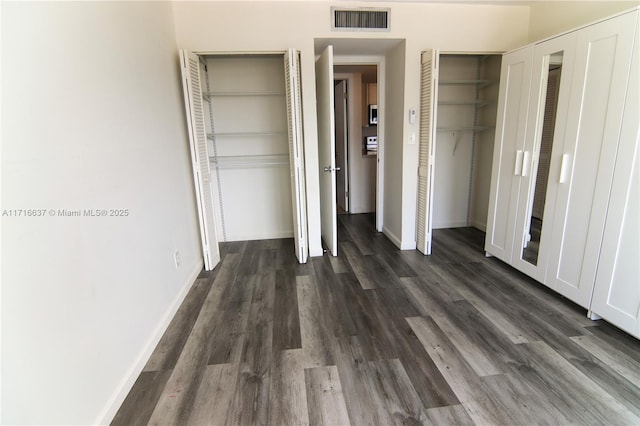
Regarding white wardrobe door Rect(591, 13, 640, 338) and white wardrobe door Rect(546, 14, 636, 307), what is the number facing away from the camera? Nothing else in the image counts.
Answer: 0

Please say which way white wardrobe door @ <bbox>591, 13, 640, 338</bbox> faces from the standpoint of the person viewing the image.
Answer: facing the viewer and to the left of the viewer

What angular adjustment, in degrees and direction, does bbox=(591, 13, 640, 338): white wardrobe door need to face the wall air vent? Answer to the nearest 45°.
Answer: approximately 45° to its right

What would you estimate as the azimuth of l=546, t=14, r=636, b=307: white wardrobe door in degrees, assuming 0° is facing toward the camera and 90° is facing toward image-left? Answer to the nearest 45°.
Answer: approximately 45°

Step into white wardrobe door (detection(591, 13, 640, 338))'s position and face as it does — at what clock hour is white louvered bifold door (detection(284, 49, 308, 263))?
The white louvered bifold door is roughly at 1 o'clock from the white wardrobe door.

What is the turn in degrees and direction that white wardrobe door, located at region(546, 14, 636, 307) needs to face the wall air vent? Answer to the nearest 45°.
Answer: approximately 45° to its right

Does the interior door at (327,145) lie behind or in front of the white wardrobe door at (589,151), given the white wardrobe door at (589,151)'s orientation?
in front

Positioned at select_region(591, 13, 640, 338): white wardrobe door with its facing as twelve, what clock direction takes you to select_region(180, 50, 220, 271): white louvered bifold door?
The white louvered bifold door is roughly at 1 o'clock from the white wardrobe door.

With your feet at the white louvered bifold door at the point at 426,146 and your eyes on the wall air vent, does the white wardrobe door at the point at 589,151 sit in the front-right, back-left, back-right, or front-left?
back-left

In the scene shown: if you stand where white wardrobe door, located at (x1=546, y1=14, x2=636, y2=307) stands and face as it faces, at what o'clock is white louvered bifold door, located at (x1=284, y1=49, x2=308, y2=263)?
The white louvered bifold door is roughly at 1 o'clock from the white wardrobe door.
